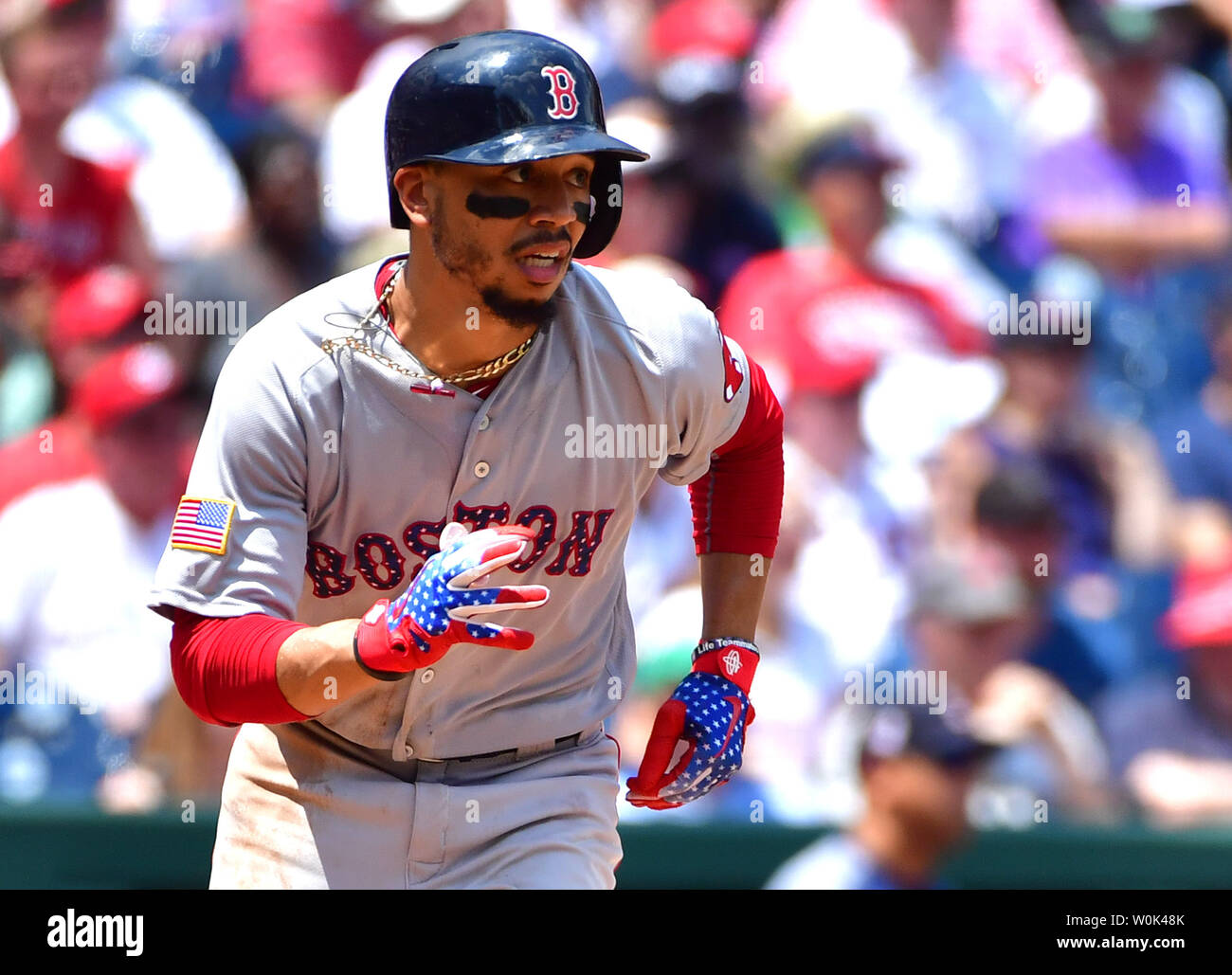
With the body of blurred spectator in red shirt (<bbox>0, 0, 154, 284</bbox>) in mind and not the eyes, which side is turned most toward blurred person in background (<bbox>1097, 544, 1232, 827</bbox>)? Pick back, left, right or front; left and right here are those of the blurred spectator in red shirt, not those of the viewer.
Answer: left

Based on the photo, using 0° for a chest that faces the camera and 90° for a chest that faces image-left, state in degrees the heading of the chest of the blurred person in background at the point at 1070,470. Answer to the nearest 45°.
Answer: approximately 0°

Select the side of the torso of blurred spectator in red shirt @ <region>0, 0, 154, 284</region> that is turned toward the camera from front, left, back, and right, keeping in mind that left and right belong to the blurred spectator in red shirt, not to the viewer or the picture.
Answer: front

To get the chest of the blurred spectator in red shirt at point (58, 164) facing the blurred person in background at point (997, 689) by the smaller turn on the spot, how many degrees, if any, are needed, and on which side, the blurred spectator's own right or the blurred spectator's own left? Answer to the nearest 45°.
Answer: approximately 90° to the blurred spectator's own left

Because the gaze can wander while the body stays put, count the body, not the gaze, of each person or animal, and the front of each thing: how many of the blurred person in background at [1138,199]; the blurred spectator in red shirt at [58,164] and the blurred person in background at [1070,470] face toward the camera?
3

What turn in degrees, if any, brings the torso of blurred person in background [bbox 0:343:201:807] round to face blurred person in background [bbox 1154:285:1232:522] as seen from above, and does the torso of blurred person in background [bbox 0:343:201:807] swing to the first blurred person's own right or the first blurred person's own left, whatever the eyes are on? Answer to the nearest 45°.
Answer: approximately 45° to the first blurred person's own left
